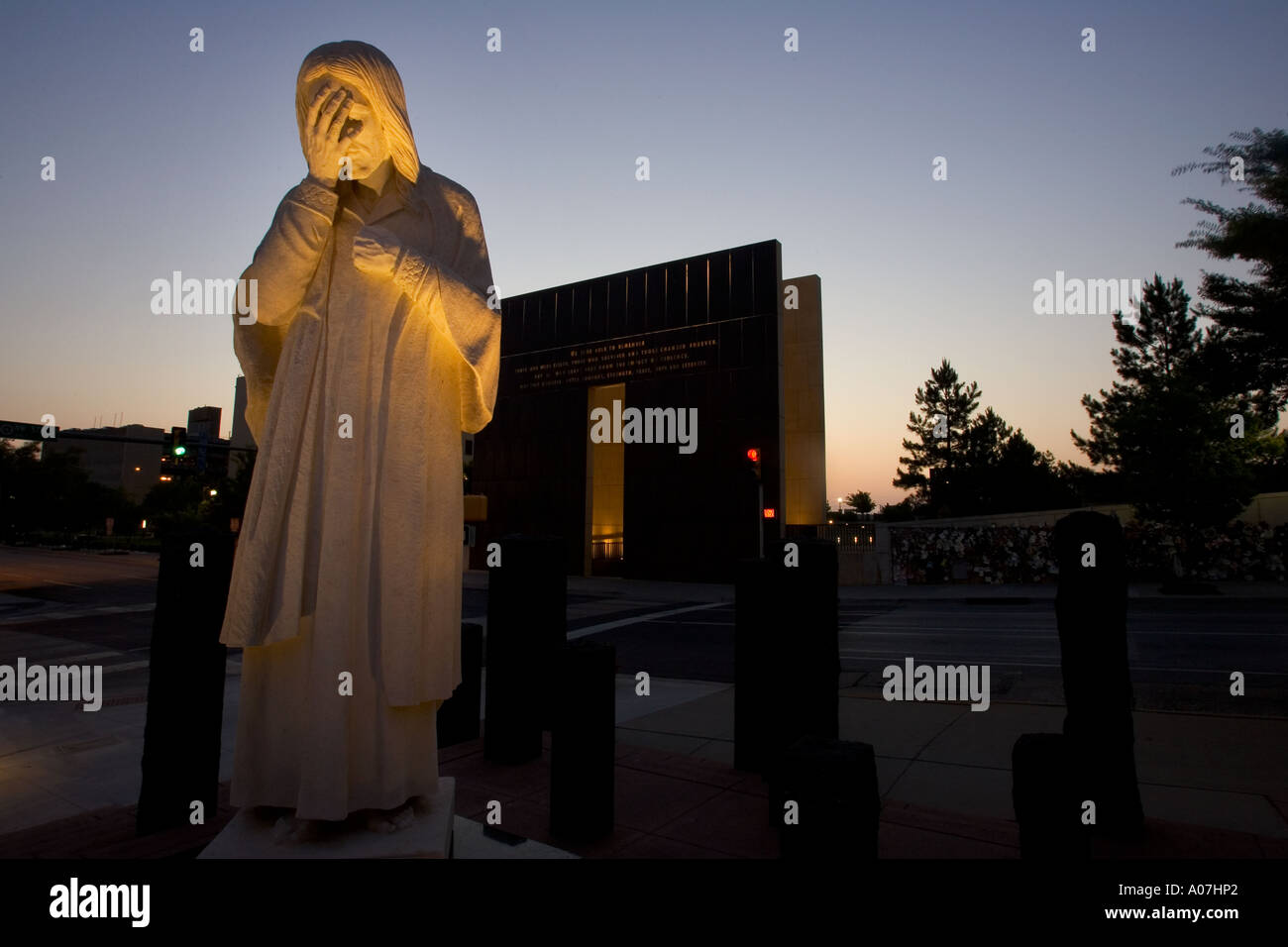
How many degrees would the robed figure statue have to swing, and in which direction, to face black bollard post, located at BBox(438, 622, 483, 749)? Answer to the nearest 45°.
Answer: approximately 180°

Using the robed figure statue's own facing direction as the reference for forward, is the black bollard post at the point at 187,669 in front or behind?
behind

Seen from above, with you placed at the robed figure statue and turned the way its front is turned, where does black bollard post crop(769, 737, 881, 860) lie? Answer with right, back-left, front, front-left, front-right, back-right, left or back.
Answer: front-left

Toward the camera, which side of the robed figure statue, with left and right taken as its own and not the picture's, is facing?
front

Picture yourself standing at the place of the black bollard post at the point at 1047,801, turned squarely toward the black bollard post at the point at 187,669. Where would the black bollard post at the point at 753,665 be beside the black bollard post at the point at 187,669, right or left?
right

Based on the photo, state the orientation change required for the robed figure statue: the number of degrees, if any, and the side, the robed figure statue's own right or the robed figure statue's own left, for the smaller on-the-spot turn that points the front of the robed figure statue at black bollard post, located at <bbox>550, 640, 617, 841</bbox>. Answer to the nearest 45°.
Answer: approximately 135° to the robed figure statue's own left

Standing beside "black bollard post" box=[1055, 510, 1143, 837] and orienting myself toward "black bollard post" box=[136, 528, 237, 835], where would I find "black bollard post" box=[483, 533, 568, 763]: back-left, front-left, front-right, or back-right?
front-right

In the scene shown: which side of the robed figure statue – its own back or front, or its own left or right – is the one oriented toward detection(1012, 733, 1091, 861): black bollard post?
left

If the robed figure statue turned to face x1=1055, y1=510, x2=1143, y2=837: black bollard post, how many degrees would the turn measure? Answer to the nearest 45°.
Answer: approximately 90° to its left
